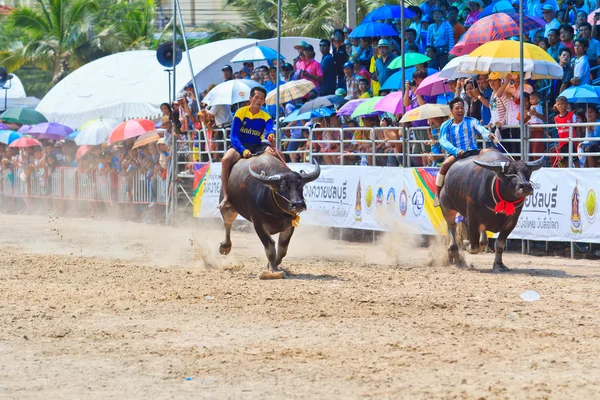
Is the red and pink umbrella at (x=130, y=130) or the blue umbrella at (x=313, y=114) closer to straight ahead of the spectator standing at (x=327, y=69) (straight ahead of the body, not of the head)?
the blue umbrella

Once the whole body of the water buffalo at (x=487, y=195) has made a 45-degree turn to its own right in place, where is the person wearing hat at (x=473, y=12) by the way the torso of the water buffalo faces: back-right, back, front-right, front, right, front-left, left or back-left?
back

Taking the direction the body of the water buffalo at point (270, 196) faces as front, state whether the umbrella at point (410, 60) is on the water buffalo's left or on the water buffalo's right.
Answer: on the water buffalo's left

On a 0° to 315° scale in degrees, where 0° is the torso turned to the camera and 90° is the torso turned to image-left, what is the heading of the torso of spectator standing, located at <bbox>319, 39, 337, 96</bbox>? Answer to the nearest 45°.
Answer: approximately 45°

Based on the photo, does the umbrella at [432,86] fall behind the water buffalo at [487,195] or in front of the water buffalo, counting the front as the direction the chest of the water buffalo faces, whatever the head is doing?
behind

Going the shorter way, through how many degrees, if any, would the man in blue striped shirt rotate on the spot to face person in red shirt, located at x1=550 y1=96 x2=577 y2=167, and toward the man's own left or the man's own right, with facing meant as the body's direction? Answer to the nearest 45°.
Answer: approximately 90° to the man's own left

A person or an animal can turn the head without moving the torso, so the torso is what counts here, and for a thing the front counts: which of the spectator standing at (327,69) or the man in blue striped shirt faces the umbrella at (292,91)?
the spectator standing

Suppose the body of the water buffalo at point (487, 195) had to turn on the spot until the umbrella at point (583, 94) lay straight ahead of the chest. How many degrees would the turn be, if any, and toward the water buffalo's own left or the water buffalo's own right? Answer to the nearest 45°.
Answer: approximately 90° to the water buffalo's own left

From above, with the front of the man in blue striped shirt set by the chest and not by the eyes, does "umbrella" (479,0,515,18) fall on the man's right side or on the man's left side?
on the man's left side

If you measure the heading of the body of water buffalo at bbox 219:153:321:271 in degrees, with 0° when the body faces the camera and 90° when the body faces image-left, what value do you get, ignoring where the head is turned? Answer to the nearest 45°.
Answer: approximately 315°

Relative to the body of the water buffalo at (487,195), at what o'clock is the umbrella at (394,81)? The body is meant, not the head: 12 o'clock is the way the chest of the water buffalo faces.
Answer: The umbrella is roughly at 7 o'clock from the water buffalo.

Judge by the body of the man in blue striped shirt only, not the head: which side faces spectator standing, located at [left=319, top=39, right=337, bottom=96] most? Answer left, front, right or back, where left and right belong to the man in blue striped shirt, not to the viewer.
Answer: back
